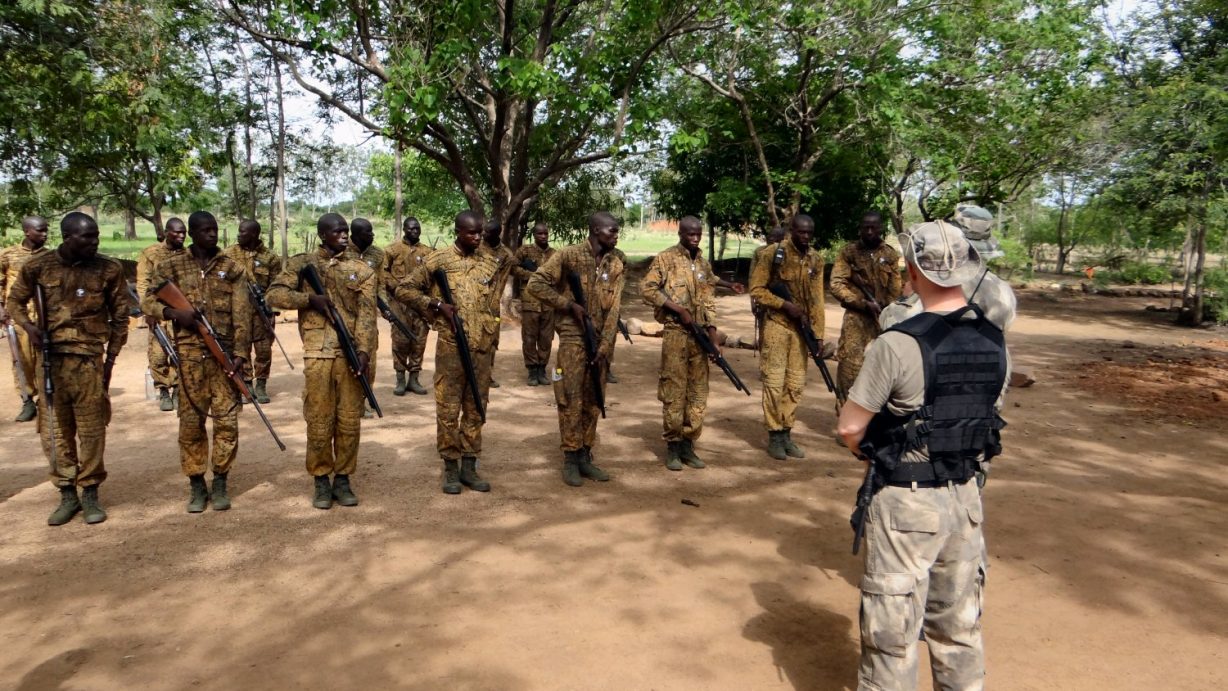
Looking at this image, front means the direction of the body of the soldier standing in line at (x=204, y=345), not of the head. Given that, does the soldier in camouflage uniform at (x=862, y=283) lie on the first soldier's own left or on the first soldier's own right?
on the first soldier's own left

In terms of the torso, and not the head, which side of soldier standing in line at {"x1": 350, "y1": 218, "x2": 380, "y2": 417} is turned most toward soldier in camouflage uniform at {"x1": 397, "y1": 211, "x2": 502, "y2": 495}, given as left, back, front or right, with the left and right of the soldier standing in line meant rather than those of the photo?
front

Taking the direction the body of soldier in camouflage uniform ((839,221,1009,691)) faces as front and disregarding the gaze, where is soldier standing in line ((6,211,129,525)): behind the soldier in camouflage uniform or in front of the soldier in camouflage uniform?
in front

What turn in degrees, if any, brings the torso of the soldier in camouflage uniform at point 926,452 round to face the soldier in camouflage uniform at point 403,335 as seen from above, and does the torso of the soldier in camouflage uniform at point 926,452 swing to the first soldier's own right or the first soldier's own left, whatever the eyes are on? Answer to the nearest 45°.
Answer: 0° — they already face them

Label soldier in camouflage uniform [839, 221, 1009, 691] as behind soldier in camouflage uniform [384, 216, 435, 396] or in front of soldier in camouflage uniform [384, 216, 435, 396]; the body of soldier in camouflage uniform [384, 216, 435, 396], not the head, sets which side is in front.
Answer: in front

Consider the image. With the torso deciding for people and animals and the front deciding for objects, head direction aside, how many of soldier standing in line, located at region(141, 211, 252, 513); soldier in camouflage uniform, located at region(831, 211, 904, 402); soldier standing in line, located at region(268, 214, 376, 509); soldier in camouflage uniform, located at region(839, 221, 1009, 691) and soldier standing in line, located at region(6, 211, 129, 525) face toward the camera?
4

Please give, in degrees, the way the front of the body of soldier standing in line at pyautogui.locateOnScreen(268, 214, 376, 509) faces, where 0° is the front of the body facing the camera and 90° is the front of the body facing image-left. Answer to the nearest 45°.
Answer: approximately 0°

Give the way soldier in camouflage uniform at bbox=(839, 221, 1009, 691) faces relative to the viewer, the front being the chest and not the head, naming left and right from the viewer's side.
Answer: facing away from the viewer and to the left of the viewer

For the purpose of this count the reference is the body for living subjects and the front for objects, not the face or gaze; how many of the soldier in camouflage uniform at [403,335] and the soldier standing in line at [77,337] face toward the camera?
2
